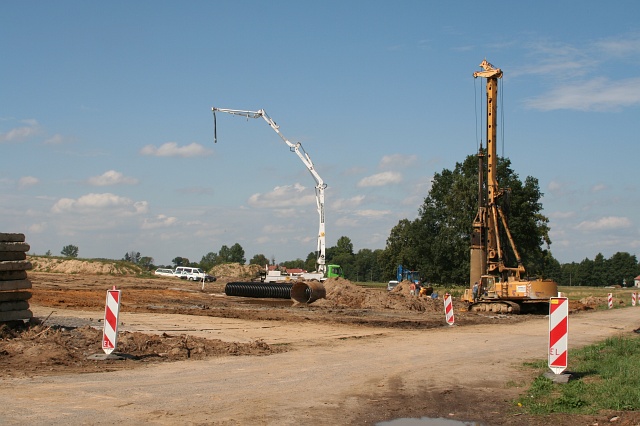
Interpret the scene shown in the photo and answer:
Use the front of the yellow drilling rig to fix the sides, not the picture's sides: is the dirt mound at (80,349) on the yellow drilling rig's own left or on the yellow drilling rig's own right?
on the yellow drilling rig's own left

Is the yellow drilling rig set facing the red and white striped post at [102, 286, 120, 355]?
no

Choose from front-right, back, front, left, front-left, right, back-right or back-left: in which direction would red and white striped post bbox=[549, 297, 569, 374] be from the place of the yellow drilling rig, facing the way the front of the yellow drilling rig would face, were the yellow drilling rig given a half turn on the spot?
right

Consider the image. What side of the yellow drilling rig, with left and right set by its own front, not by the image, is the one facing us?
left

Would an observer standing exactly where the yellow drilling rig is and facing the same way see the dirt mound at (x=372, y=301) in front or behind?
in front

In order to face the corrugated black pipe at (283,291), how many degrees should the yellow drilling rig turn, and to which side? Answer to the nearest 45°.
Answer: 0° — it already faces it

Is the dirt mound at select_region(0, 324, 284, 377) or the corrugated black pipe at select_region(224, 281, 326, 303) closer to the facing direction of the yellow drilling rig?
the corrugated black pipe
